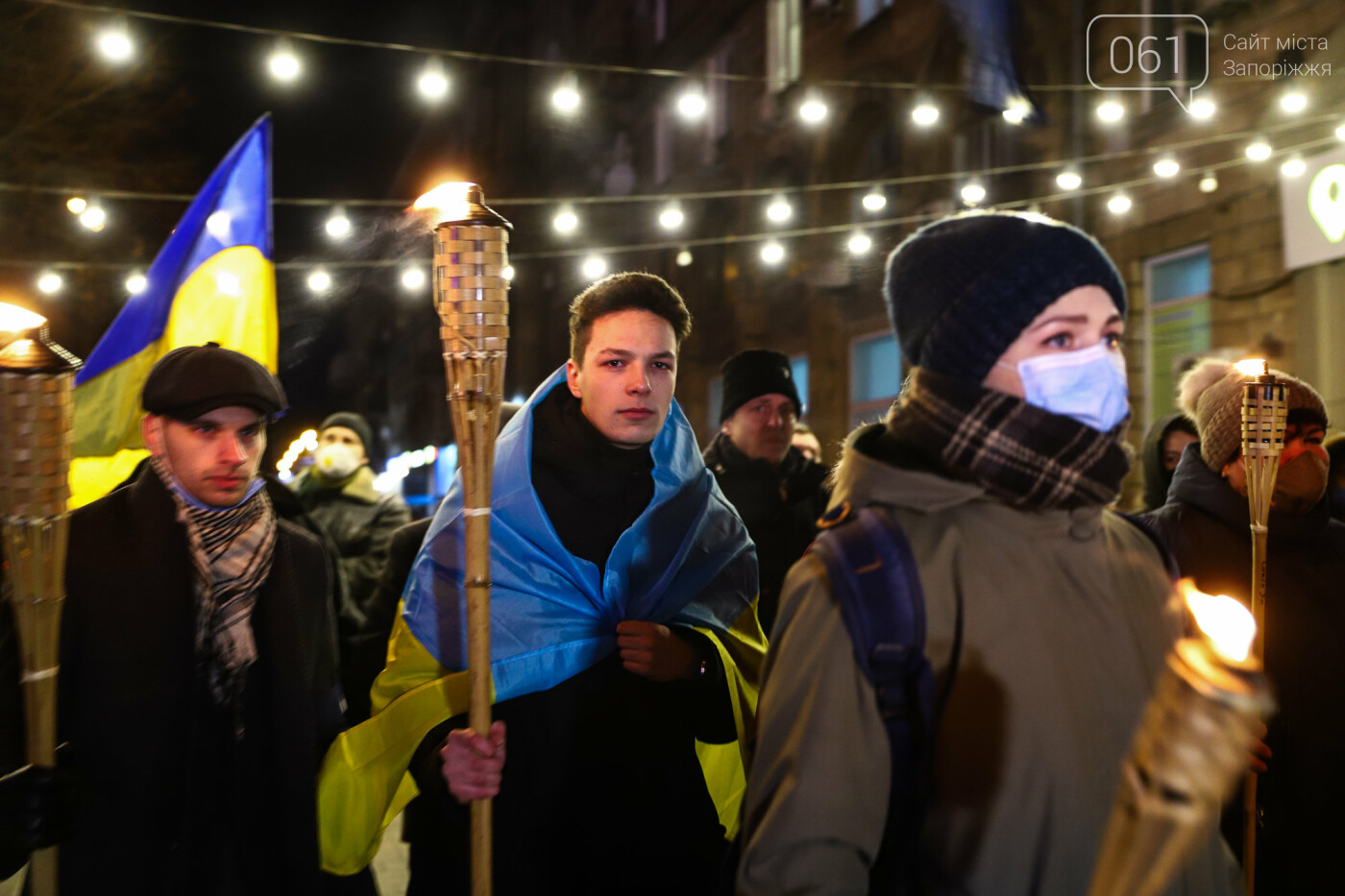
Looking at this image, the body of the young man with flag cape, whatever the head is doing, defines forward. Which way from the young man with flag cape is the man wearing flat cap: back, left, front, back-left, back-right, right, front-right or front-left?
right

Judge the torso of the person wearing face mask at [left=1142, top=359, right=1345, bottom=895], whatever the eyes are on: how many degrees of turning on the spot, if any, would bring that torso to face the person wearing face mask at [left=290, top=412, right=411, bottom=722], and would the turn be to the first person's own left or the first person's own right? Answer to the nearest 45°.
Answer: approximately 135° to the first person's own right

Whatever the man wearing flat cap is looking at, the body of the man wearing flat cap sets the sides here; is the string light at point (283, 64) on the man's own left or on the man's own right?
on the man's own left

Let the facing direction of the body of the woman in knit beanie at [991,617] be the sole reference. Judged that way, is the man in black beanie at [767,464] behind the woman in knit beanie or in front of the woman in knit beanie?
behind

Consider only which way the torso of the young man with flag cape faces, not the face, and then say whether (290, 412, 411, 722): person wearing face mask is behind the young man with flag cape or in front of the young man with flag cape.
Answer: behind

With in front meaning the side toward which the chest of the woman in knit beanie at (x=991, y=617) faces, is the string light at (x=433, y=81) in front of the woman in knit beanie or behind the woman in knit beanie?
behind

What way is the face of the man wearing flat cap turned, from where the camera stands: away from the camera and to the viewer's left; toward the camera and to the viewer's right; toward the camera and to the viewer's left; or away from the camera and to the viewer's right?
toward the camera and to the viewer's right

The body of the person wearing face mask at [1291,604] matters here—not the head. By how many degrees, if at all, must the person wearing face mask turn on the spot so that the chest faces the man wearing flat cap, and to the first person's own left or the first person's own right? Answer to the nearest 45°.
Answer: approximately 90° to the first person's own right

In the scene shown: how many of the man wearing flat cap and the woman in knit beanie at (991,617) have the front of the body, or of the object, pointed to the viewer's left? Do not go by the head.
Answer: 0

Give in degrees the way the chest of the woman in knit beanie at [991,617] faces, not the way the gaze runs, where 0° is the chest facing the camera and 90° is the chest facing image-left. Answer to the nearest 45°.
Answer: approximately 315°
